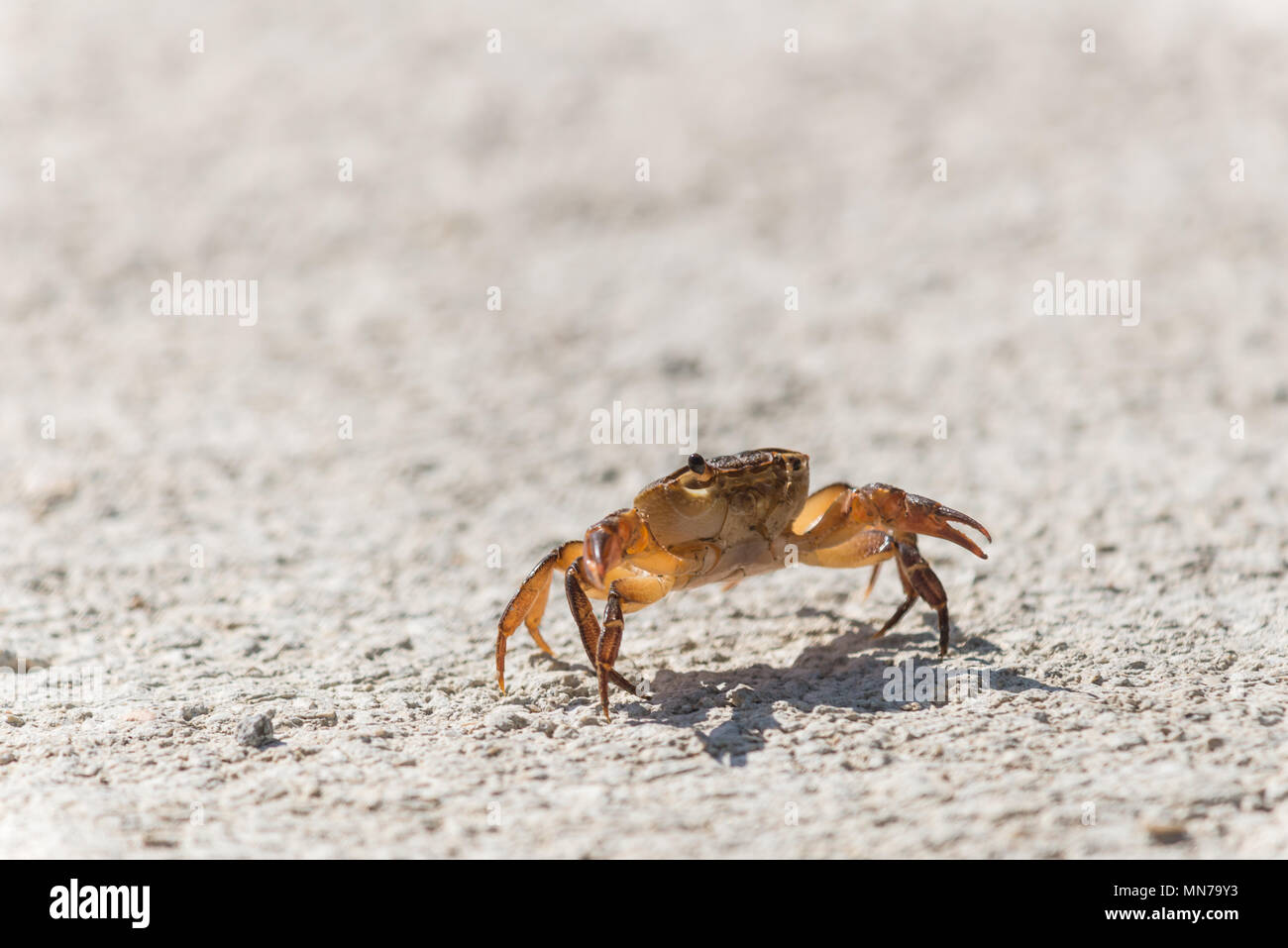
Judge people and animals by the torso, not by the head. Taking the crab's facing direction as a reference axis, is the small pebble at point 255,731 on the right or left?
on its right

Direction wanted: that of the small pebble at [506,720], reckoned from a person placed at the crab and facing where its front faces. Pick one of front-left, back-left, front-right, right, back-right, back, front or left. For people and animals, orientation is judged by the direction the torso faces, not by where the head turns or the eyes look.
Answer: right
